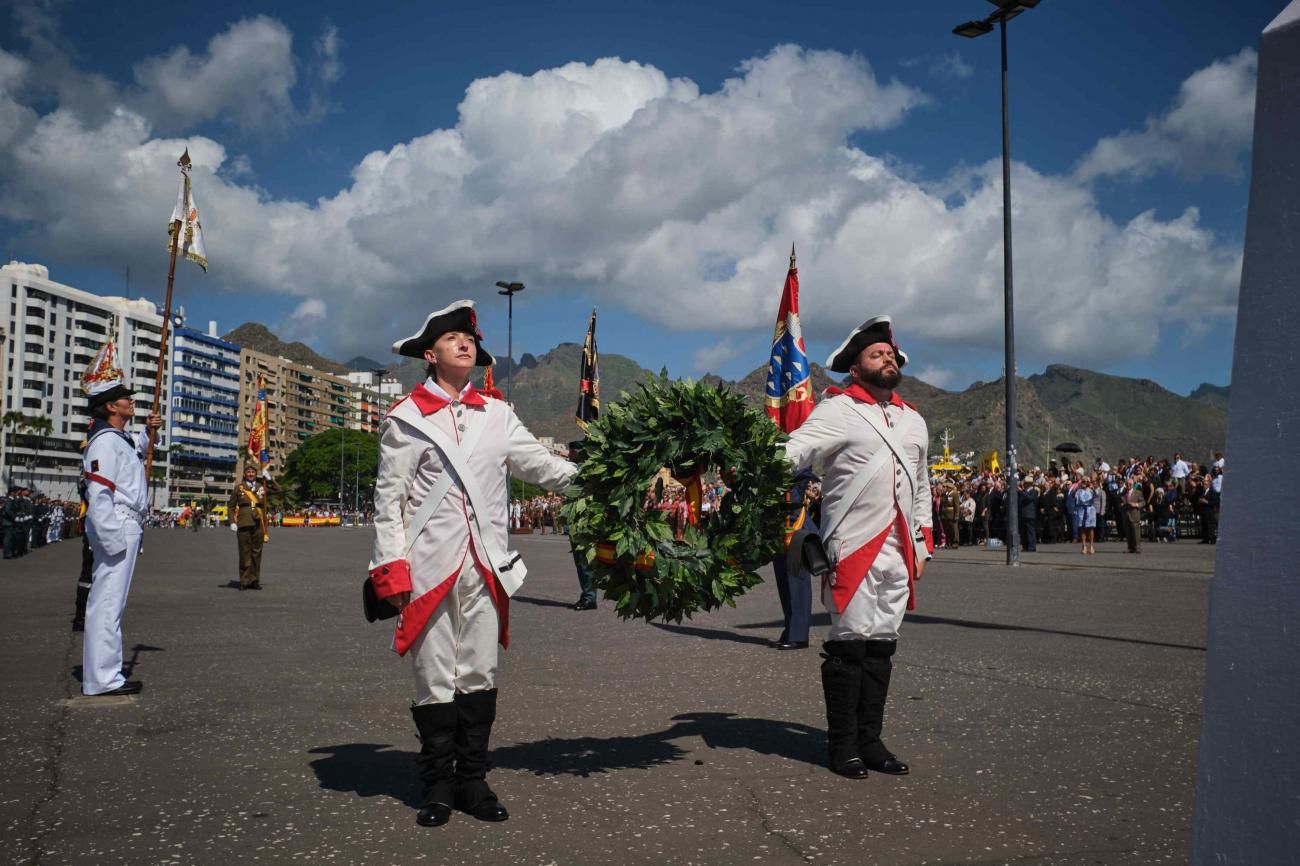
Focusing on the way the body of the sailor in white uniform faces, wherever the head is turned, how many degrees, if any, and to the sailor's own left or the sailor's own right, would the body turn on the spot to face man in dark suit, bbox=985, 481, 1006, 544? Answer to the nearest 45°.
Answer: approximately 45° to the sailor's own left

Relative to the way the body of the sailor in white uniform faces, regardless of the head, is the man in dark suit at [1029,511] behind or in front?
in front

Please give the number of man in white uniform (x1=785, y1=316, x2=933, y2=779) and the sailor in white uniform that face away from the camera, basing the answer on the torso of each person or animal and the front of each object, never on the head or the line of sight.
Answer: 0

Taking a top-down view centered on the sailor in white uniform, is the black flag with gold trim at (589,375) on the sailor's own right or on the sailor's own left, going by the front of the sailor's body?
on the sailor's own left

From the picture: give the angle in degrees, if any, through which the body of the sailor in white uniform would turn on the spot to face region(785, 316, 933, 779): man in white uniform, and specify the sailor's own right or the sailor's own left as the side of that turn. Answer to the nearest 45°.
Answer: approximately 45° to the sailor's own right

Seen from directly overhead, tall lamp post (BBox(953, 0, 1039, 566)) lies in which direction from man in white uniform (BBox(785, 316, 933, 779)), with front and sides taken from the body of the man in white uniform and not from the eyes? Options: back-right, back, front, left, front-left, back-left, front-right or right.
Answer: back-left

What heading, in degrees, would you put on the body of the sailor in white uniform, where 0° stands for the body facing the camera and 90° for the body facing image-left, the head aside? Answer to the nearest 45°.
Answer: approximately 270°

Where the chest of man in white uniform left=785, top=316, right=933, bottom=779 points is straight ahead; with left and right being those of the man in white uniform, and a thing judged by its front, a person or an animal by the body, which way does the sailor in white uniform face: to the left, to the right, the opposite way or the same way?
to the left

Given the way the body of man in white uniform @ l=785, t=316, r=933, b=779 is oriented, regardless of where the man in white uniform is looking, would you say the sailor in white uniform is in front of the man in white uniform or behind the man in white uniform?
behind

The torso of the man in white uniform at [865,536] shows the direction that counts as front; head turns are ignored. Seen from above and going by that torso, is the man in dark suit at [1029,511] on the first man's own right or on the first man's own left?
on the first man's own left

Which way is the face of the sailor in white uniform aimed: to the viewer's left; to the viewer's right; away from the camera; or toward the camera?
to the viewer's right
